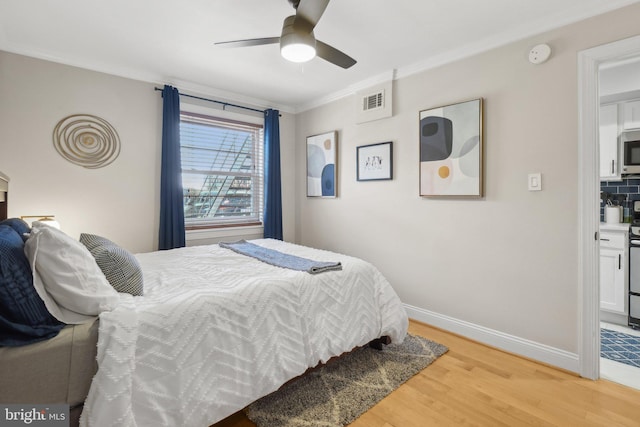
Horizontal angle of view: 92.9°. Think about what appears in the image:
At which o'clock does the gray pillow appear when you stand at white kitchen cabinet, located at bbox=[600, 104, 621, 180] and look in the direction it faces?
The gray pillow is roughly at 1 o'clock from the white kitchen cabinet.

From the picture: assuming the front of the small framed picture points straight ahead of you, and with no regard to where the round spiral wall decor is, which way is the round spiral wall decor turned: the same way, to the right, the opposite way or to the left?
to the left

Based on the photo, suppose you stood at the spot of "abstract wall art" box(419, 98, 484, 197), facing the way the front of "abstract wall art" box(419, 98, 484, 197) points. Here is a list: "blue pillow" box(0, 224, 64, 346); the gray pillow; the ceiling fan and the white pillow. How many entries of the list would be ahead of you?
4

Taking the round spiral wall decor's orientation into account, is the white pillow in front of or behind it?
in front

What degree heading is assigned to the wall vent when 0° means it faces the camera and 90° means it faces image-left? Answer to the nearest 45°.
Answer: approximately 45°

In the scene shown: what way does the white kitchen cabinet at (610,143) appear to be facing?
toward the camera

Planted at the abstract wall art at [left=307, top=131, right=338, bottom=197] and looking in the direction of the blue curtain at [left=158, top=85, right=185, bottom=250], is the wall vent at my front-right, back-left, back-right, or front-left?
back-left

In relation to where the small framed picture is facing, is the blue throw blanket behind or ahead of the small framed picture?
ahead

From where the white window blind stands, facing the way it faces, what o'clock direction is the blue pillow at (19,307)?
The blue pillow is roughly at 2 o'clock from the white window blind.

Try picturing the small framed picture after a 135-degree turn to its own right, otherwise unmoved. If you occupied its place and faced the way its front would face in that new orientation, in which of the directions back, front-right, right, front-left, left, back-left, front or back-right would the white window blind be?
left

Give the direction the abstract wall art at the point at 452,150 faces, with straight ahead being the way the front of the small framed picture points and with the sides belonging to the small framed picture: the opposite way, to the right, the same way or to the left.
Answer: the same way

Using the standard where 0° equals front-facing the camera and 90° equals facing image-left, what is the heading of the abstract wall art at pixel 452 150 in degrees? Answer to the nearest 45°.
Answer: approximately 45°

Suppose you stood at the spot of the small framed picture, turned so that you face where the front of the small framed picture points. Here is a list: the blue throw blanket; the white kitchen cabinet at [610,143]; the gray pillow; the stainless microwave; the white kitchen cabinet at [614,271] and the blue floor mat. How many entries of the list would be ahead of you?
2

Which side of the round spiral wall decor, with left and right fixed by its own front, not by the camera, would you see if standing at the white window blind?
left

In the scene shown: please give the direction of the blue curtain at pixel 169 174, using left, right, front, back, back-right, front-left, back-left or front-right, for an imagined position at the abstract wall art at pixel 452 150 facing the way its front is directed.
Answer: front-right

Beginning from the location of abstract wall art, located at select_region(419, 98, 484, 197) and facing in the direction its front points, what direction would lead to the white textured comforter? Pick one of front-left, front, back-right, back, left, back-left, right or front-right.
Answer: front

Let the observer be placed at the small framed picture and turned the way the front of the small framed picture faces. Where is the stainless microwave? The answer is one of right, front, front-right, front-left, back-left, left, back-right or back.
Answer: back-left

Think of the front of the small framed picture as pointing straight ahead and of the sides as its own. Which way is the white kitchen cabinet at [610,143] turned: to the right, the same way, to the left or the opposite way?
the same way

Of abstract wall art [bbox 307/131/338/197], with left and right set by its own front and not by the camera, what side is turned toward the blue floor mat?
left

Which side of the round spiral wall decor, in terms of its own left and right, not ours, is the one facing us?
front
